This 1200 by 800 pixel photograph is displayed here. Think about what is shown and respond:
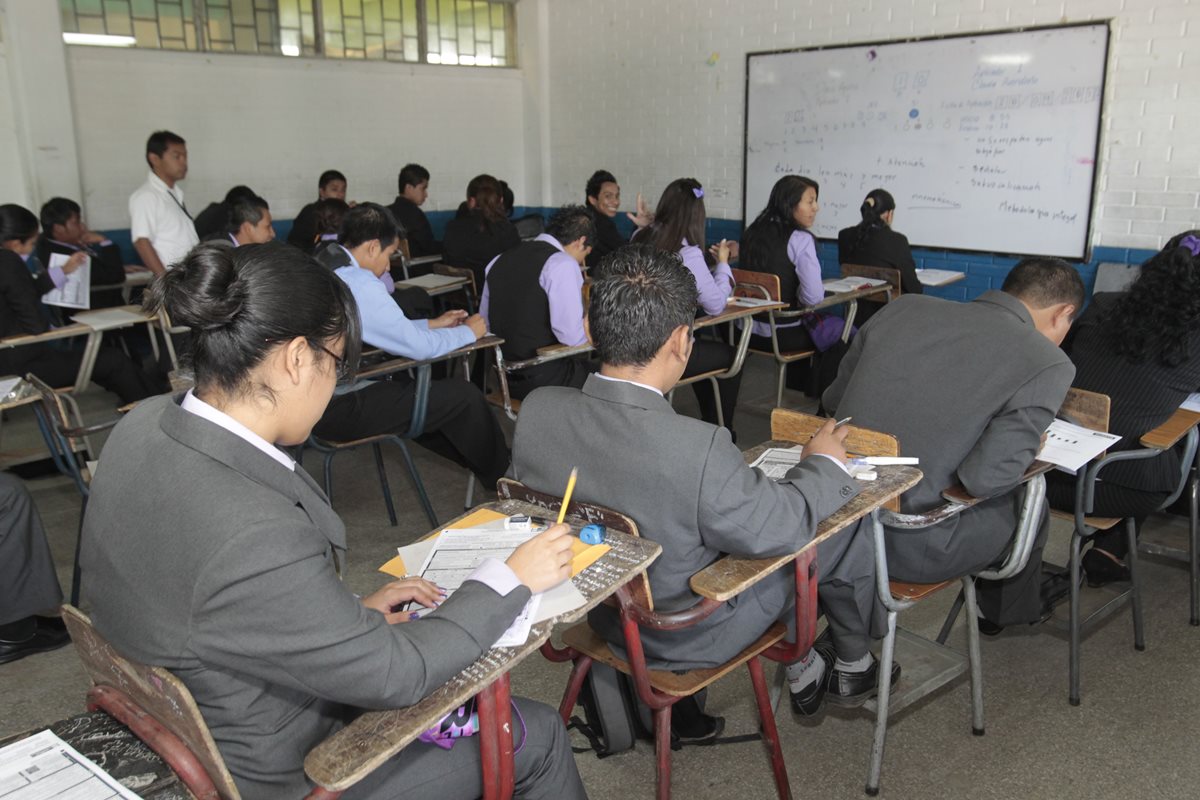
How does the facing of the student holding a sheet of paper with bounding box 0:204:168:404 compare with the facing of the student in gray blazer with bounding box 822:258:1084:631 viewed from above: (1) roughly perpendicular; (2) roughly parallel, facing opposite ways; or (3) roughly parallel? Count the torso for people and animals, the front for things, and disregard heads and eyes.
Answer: roughly parallel

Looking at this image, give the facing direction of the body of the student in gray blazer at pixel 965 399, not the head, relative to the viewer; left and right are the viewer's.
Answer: facing away from the viewer and to the right of the viewer

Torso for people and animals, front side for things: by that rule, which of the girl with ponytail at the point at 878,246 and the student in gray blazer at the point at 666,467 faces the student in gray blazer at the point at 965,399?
the student in gray blazer at the point at 666,467

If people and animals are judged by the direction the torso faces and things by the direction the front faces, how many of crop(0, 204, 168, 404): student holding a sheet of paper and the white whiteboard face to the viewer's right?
1

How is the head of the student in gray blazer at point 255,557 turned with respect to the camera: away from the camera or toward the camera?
away from the camera

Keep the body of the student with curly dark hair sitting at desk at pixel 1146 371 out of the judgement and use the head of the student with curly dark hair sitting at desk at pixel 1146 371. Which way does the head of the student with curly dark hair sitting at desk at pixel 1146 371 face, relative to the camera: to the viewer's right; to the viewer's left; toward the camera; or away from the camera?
away from the camera

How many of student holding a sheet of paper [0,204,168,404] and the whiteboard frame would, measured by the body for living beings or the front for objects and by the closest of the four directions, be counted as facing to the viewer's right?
1

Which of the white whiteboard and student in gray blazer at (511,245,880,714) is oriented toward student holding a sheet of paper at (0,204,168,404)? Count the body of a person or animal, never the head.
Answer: the white whiteboard

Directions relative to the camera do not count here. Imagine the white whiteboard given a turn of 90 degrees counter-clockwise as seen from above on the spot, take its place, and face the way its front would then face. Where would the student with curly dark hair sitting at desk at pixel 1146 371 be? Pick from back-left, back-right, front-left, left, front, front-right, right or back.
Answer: front-right

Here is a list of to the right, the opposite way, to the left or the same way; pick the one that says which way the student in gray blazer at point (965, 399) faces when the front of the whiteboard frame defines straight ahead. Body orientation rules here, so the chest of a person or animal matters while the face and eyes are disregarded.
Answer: the opposite way

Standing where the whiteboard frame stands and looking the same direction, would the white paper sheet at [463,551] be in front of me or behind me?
in front

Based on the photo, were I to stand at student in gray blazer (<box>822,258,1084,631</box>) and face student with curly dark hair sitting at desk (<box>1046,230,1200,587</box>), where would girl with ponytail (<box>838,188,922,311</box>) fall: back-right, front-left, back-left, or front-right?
front-left

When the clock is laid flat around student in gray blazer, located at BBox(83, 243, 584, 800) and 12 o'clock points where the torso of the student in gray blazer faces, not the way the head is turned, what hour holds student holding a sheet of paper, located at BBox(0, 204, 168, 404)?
The student holding a sheet of paper is roughly at 10 o'clock from the student in gray blazer.

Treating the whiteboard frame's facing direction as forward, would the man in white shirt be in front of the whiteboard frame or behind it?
in front

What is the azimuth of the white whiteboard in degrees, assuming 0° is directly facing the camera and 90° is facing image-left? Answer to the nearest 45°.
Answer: approximately 45°

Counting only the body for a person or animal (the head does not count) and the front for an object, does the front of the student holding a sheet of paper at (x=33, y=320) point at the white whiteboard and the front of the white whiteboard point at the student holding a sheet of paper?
yes
